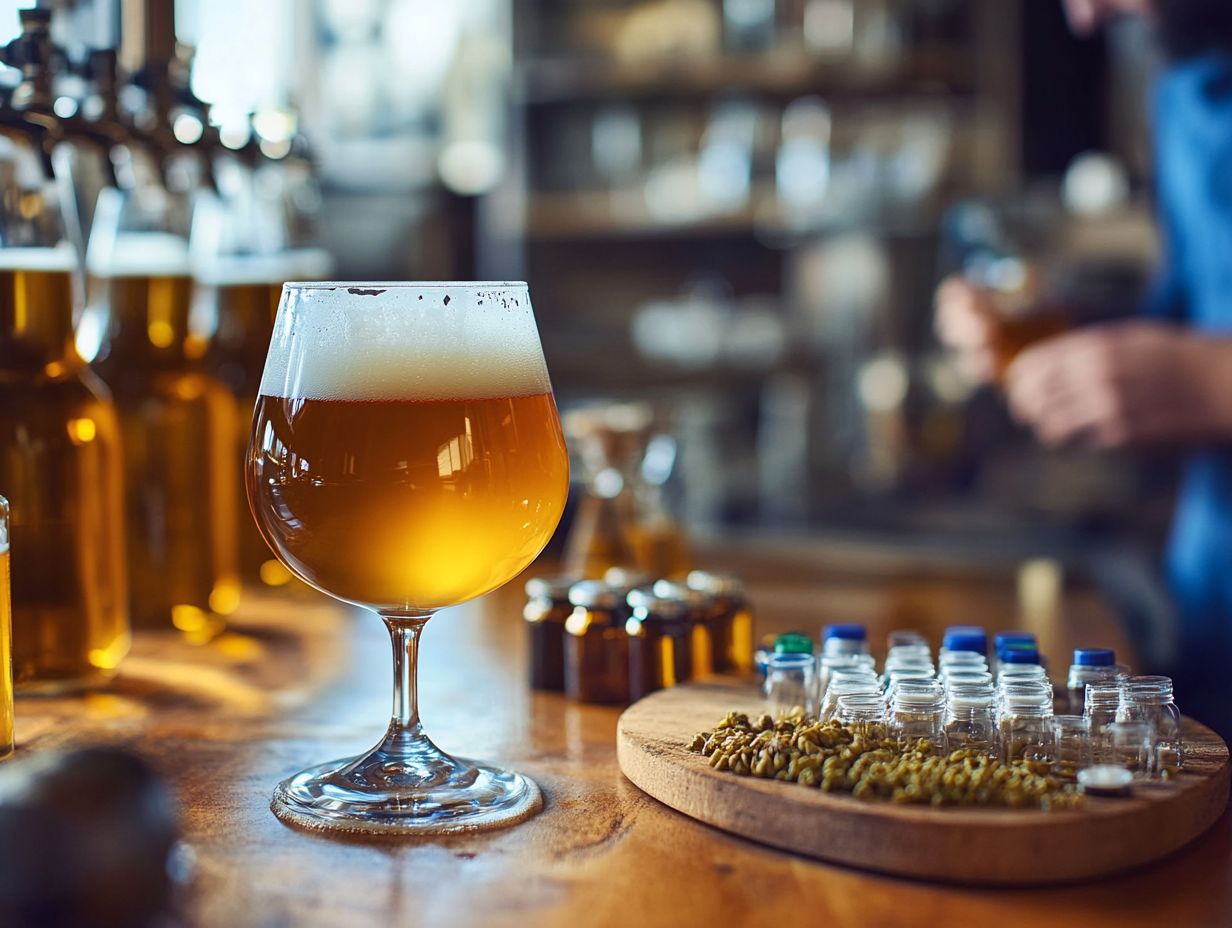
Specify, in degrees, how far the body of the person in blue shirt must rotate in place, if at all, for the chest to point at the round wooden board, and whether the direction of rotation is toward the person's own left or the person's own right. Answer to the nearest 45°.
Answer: approximately 90° to the person's own left

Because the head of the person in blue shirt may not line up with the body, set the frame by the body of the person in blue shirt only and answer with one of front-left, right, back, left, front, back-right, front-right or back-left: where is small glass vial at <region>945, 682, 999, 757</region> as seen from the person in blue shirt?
left

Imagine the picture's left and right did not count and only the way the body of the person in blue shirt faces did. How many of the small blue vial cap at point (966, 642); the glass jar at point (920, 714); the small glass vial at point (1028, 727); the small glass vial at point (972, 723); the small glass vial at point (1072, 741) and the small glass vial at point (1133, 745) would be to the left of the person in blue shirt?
6

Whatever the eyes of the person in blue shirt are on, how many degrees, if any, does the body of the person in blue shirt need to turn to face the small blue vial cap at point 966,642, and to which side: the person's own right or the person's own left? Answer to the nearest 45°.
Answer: approximately 90° to the person's own left

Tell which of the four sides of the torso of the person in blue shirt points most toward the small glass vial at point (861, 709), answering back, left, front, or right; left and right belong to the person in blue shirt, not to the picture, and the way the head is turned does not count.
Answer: left

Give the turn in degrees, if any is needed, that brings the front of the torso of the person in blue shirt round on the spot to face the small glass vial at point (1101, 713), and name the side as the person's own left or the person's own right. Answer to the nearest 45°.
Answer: approximately 90° to the person's own left

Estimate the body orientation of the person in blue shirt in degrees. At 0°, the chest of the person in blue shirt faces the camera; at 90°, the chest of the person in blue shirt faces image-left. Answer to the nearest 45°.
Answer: approximately 90°

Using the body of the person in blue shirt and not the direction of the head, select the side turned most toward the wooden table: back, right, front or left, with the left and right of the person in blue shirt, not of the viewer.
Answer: left

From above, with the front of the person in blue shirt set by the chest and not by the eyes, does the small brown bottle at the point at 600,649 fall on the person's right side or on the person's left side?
on the person's left side

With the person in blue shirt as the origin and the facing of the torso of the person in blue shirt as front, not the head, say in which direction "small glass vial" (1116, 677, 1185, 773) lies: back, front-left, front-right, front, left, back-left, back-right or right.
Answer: left

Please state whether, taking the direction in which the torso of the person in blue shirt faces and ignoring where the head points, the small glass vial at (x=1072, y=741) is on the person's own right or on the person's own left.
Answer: on the person's own left

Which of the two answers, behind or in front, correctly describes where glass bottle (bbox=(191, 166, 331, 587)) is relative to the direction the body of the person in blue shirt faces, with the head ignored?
in front

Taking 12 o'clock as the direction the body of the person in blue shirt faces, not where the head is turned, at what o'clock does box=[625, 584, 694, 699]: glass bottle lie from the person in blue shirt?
The glass bottle is roughly at 10 o'clock from the person in blue shirt.

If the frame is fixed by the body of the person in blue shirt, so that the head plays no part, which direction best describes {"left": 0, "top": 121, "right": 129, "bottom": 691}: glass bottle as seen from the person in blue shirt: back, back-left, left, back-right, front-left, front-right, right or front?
front-left
